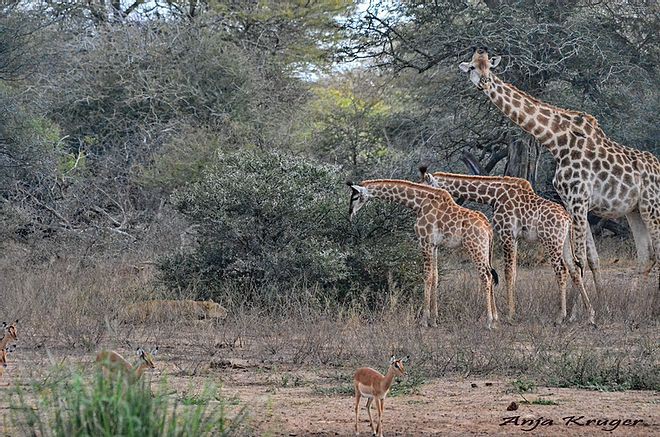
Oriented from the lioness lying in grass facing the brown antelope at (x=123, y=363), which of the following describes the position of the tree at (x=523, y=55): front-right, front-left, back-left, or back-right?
back-left

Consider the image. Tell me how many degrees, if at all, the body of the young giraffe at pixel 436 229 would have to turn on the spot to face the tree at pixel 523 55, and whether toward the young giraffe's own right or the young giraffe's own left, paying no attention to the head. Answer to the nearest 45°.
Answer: approximately 90° to the young giraffe's own right

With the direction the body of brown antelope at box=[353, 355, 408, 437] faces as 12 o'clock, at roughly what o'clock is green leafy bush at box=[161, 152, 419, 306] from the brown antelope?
The green leafy bush is roughly at 7 o'clock from the brown antelope.

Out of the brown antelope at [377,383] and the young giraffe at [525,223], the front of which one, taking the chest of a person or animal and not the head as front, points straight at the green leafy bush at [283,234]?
the young giraffe

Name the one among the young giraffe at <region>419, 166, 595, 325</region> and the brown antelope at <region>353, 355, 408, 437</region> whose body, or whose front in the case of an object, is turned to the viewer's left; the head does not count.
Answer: the young giraffe

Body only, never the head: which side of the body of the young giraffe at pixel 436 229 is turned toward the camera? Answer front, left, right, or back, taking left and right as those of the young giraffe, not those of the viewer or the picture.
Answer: left

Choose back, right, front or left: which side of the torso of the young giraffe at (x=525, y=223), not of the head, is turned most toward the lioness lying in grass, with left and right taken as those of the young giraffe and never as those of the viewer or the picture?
front

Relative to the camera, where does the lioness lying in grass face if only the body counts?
to the viewer's right

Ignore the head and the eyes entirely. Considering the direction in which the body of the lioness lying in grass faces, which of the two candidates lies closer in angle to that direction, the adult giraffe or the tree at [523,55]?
the adult giraffe

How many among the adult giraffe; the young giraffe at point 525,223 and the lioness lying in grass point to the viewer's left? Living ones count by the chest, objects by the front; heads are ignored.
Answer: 2

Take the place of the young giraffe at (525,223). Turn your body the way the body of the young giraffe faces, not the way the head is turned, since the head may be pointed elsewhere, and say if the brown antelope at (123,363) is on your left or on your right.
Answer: on your left

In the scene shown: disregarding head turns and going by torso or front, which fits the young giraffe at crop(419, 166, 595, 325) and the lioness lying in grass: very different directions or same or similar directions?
very different directions

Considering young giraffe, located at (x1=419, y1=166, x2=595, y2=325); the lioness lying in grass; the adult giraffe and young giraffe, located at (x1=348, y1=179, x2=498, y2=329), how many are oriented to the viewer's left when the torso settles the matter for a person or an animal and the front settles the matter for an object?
3

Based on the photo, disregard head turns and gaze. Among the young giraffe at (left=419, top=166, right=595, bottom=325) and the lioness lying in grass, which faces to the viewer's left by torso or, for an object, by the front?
the young giraffe

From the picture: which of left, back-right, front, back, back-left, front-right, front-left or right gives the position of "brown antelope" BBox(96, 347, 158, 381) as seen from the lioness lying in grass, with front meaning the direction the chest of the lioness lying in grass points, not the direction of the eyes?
right

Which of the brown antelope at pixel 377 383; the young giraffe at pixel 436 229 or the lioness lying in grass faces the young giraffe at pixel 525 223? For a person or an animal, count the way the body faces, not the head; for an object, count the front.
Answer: the lioness lying in grass

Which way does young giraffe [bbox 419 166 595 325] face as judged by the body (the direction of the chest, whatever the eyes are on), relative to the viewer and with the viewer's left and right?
facing to the left of the viewer

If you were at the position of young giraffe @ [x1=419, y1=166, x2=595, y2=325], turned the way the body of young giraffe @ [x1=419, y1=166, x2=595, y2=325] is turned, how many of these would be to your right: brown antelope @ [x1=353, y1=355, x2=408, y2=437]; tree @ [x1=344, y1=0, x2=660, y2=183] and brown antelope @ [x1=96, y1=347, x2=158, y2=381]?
1

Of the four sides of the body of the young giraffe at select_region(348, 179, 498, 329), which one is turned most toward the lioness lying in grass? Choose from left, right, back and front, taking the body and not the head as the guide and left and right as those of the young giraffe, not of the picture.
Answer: front

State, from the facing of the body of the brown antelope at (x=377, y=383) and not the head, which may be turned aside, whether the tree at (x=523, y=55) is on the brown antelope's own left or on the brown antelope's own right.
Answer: on the brown antelope's own left
